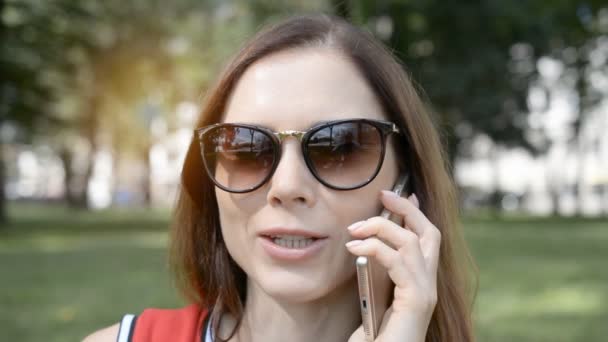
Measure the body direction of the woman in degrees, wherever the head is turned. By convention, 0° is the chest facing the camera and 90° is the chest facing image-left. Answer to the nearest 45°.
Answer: approximately 0°

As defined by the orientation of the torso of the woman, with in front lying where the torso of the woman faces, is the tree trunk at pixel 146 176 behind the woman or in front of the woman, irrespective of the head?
behind
